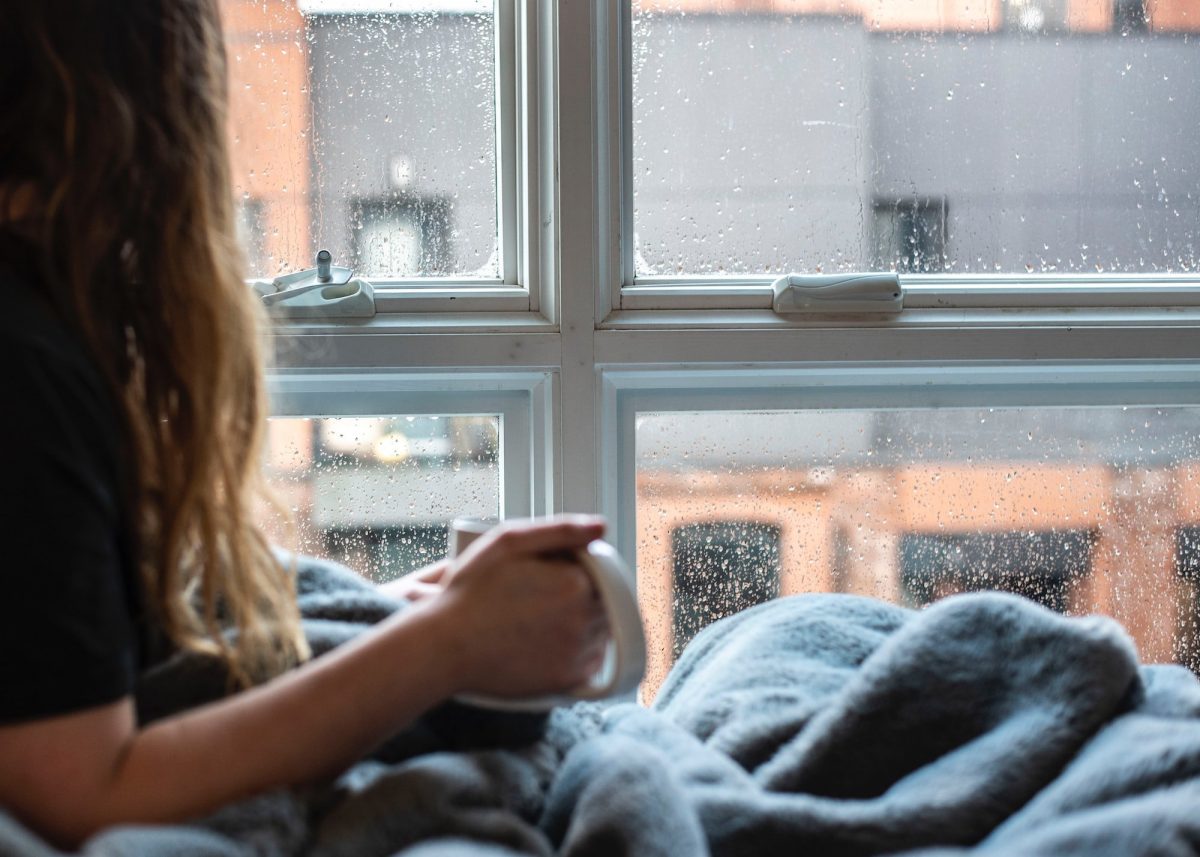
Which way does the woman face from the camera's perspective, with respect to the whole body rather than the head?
to the viewer's right

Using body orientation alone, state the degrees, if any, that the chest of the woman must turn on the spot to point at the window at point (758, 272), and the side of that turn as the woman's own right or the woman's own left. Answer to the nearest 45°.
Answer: approximately 45° to the woman's own left
